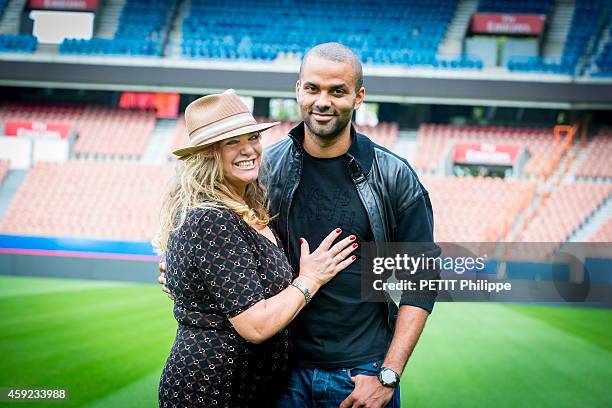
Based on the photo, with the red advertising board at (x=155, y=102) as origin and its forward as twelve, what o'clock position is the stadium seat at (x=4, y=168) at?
The stadium seat is roughly at 2 o'clock from the red advertising board.

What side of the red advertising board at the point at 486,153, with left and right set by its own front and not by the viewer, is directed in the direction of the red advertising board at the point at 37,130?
right

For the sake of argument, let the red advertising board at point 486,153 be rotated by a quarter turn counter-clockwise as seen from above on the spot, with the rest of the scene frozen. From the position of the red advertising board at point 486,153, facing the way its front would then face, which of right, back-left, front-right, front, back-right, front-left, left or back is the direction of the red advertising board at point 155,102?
back

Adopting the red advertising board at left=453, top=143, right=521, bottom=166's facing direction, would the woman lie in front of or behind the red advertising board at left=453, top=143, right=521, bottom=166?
in front

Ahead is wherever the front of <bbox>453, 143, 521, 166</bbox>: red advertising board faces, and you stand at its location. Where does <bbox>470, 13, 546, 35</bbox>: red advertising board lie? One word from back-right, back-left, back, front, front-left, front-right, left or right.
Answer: back

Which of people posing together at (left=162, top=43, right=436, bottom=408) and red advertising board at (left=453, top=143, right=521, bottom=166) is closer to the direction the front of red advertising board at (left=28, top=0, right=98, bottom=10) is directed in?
the people posing together

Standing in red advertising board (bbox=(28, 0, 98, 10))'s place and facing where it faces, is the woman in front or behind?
in front

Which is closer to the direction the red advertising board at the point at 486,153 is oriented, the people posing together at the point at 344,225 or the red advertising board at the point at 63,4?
the people posing together

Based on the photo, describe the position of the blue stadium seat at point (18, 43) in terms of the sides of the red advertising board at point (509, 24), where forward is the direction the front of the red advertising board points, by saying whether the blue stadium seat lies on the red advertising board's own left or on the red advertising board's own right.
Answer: on the red advertising board's own right

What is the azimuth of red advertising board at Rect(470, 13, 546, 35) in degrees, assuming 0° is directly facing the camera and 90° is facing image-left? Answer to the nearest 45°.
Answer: approximately 0°

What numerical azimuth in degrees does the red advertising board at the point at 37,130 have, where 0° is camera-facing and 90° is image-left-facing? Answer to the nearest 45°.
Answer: approximately 0°
